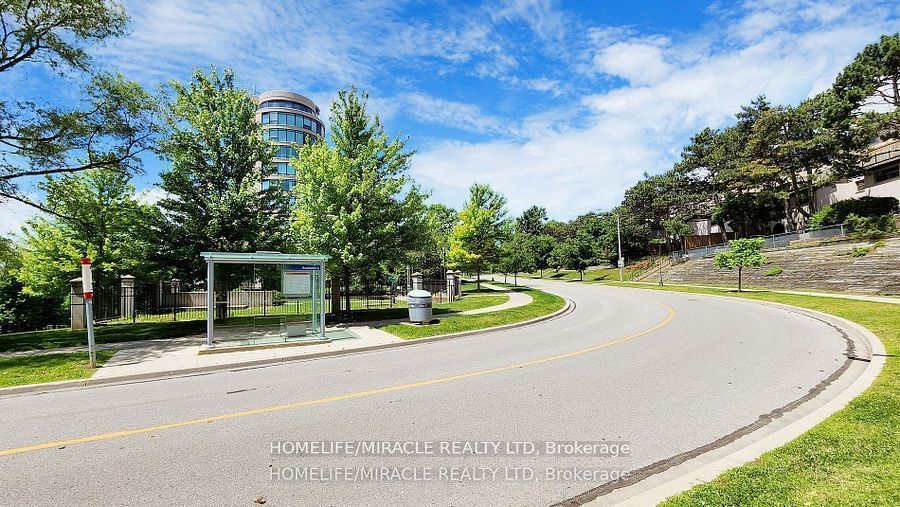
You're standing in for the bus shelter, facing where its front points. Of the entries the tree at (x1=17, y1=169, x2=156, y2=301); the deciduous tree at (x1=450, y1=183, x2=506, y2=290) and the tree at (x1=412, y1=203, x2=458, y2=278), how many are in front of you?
0

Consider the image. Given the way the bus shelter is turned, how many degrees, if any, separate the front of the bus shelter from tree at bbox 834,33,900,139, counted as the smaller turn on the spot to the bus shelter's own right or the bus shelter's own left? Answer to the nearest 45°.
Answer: approximately 90° to the bus shelter's own left

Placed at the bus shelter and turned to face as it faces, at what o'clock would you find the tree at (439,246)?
The tree is roughly at 7 o'clock from the bus shelter.

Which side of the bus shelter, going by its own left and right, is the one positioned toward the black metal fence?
back

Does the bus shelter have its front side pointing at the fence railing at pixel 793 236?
no

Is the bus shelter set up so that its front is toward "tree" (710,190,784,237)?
no

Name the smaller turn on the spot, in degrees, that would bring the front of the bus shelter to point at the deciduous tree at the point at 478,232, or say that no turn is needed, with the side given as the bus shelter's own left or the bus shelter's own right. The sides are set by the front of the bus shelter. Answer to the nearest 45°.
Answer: approximately 135° to the bus shelter's own left

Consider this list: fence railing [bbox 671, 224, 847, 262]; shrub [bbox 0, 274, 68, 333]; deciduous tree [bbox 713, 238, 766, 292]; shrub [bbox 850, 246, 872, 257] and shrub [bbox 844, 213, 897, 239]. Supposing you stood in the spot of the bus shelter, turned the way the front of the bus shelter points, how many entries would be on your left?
4

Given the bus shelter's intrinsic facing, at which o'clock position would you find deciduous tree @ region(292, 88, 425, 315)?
The deciduous tree is roughly at 8 o'clock from the bus shelter.

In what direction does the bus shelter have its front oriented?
toward the camera

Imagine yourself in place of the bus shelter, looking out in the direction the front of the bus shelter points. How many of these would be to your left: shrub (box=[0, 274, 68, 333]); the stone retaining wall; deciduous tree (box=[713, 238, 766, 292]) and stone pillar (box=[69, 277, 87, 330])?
2

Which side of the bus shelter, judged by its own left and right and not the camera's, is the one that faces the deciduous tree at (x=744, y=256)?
left

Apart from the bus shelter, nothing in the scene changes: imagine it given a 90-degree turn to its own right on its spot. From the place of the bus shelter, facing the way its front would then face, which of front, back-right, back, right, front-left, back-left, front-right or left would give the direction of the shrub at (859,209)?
back

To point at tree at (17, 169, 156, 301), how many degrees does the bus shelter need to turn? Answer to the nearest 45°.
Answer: approximately 135° to its right

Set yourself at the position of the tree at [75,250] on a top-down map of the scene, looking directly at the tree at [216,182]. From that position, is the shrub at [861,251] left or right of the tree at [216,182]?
left

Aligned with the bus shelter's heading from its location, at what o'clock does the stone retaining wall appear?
The stone retaining wall is roughly at 9 o'clock from the bus shelter.

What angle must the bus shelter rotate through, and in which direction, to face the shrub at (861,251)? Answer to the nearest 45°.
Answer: approximately 90° to its left

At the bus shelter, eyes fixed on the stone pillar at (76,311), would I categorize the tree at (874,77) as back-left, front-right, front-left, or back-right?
back-right
